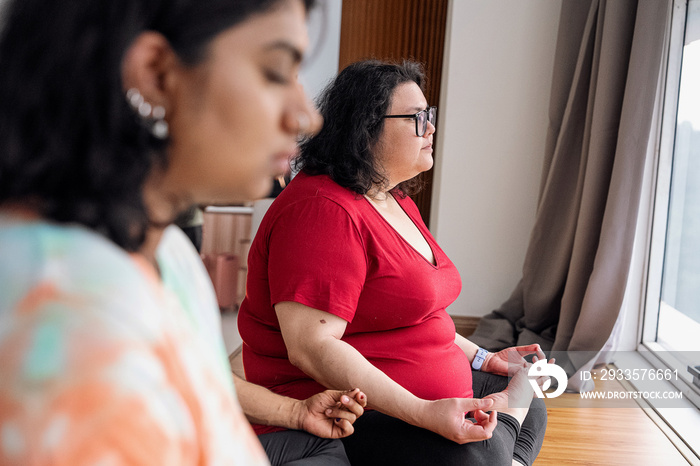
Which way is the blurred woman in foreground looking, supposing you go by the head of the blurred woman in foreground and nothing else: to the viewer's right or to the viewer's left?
to the viewer's right

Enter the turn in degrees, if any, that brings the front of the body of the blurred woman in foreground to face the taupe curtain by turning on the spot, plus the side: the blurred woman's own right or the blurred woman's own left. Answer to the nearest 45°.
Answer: approximately 45° to the blurred woman's own left

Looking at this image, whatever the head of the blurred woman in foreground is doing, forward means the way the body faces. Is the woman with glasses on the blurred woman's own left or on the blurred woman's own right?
on the blurred woman's own left

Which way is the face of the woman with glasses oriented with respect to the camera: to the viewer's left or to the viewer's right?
to the viewer's right

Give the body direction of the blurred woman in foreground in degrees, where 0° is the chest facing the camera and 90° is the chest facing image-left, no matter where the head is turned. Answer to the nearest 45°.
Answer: approximately 270°
